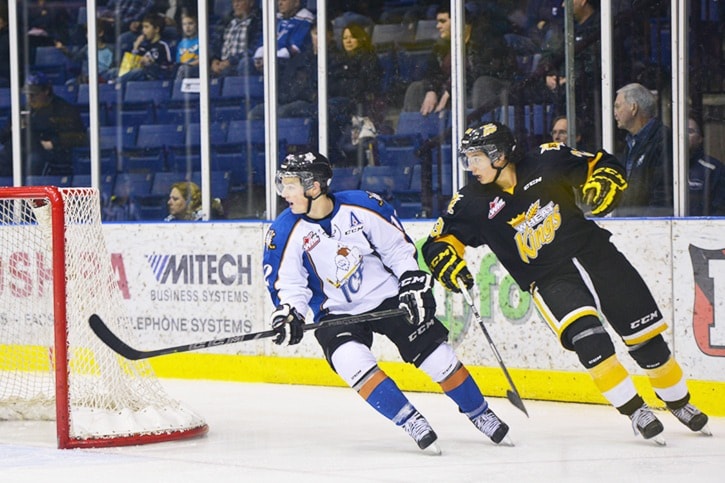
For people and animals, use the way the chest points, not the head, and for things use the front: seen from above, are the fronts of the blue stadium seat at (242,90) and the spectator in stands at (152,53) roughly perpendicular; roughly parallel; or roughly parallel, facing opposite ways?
roughly parallel

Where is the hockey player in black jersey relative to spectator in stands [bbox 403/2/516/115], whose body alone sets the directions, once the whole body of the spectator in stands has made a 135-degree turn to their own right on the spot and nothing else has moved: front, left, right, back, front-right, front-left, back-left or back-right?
back

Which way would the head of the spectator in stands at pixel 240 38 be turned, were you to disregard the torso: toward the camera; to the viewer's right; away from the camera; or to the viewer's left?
toward the camera

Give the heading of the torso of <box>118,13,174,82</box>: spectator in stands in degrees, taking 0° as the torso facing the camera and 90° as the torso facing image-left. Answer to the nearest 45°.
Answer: approximately 45°

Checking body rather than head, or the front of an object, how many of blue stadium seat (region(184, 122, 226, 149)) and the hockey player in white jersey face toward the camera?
2

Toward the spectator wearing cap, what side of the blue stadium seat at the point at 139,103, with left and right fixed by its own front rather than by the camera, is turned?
right

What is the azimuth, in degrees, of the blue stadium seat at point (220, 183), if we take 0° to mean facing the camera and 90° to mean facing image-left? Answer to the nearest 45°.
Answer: approximately 0°

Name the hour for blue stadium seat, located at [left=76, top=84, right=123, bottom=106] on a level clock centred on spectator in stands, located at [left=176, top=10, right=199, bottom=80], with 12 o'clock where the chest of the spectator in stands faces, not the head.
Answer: The blue stadium seat is roughly at 3 o'clock from the spectator in stands.

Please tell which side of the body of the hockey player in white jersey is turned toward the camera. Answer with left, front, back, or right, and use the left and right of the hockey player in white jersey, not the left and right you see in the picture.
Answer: front

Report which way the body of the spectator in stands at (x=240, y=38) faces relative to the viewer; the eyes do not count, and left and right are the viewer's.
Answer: facing the viewer and to the left of the viewer

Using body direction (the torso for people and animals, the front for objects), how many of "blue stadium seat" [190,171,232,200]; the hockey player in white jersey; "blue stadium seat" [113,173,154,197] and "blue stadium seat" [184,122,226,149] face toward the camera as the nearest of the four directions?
4

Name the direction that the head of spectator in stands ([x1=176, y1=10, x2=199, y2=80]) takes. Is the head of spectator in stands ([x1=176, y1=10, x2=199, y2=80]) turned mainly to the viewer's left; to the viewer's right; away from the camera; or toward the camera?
toward the camera

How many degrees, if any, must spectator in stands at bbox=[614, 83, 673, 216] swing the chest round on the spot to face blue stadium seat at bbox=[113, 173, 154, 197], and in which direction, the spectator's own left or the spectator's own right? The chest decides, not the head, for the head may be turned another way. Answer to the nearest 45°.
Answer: approximately 45° to the spectator's own right
